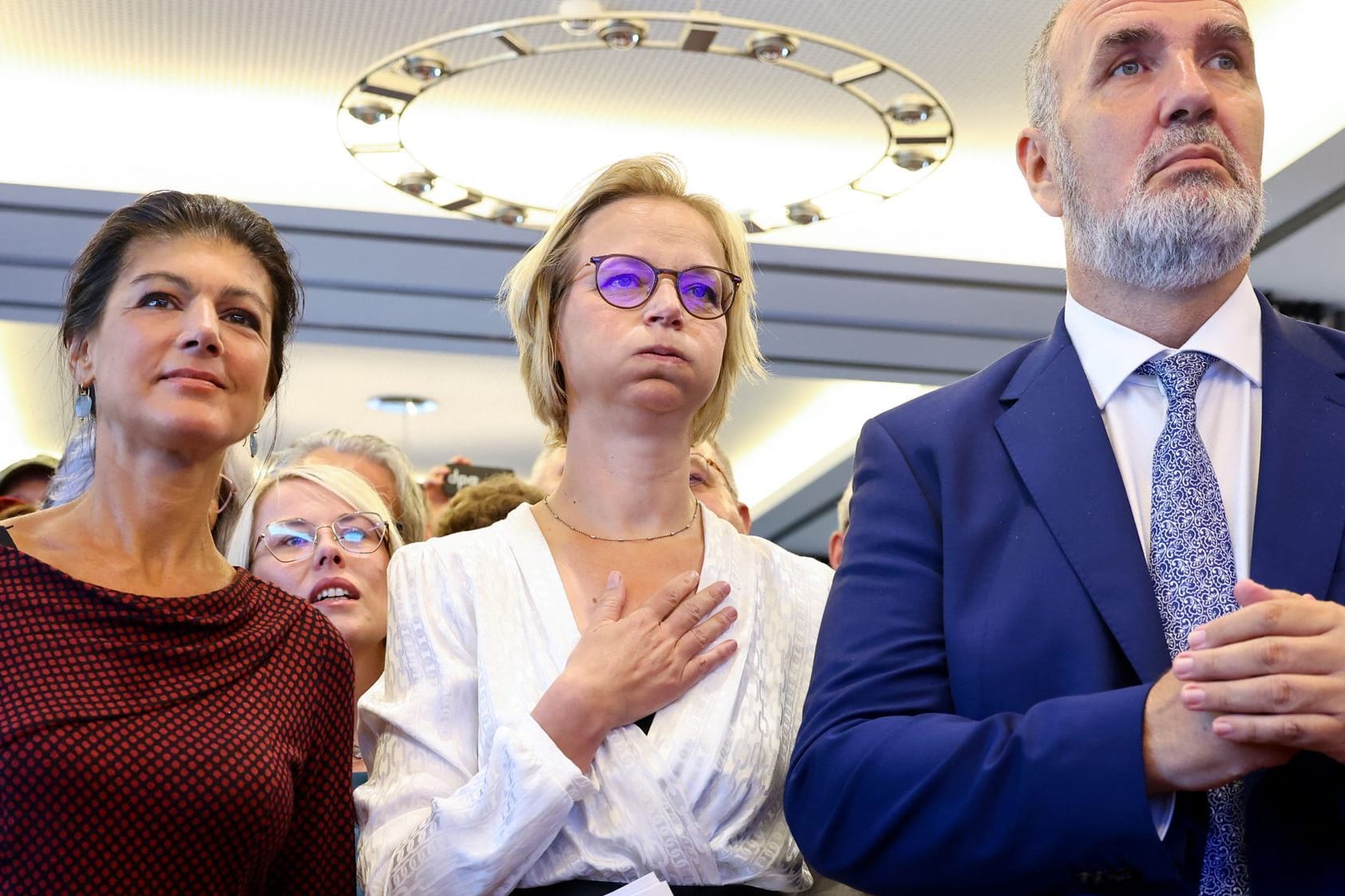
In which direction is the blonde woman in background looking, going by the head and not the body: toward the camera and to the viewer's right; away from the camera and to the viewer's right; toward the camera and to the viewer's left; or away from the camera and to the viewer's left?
toward the camera and to the viewer's right

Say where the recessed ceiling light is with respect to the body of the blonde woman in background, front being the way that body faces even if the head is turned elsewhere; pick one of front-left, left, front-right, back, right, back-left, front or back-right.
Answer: back

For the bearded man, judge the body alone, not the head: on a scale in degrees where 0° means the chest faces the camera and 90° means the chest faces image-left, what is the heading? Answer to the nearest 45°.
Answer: approximately 315°

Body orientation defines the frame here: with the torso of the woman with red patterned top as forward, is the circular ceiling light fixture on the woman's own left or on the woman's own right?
on the woman's own left

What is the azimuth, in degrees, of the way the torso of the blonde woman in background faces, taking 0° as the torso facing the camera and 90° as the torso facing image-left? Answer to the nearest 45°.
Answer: approximately 0°

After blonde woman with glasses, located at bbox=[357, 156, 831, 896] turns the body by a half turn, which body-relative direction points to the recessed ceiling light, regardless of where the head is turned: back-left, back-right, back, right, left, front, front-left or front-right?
front

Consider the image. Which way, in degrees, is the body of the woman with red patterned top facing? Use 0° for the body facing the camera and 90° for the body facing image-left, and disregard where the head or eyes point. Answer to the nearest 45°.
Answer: approximately 315°

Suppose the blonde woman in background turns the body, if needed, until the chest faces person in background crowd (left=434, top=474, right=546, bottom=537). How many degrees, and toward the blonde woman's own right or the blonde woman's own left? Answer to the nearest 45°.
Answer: approximately 135° to the blonde woman's own left

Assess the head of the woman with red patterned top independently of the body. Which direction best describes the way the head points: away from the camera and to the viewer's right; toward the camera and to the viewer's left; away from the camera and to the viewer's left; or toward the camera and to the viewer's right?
toward the camera and to the viewer's right

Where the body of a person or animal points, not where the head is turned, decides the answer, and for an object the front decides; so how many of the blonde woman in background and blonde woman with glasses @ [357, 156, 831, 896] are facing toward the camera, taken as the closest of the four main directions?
2
